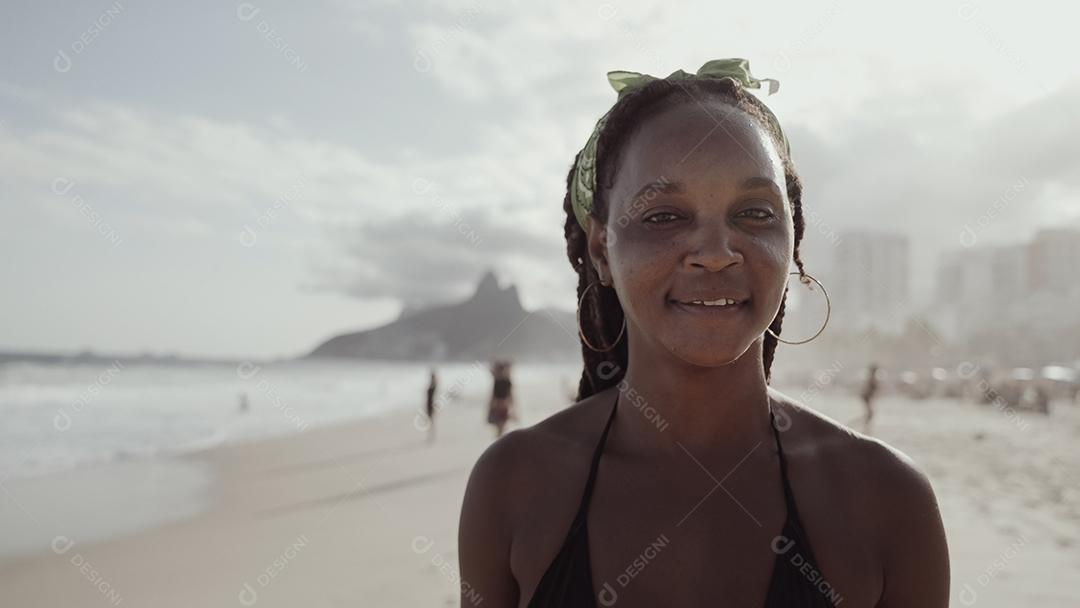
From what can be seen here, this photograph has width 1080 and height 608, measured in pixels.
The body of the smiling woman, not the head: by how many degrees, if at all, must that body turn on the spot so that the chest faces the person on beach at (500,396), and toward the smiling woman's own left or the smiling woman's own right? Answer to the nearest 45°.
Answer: approximately 180°

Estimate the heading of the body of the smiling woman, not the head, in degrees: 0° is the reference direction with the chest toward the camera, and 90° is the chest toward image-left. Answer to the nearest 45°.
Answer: approximately 0°
